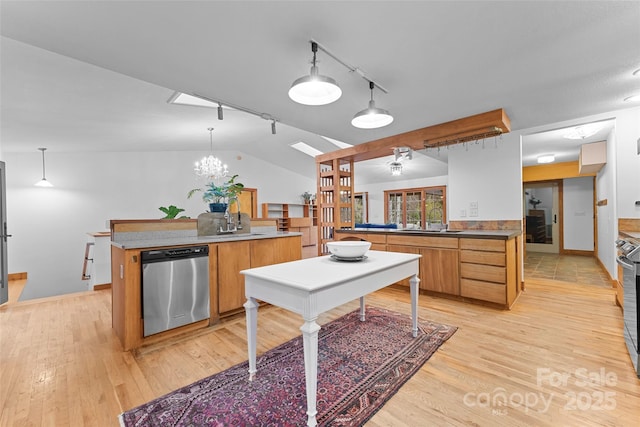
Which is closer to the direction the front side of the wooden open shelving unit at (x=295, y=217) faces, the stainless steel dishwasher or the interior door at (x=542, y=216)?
the stainless steel dishwasher

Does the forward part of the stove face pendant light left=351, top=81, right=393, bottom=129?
yes

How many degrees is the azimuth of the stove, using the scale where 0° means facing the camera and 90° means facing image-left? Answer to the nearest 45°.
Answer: approximately 45°

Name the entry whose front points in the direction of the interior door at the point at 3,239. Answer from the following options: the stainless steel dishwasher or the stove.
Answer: the stove

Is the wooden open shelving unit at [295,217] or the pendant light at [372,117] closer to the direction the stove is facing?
the pendant light

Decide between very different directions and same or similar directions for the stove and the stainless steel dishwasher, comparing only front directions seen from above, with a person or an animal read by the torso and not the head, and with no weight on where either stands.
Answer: very different directions

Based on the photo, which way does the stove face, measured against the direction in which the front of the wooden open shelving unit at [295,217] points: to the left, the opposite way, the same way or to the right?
to the right

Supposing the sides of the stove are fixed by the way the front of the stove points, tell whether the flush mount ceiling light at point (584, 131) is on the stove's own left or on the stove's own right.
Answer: on the stove's own right
